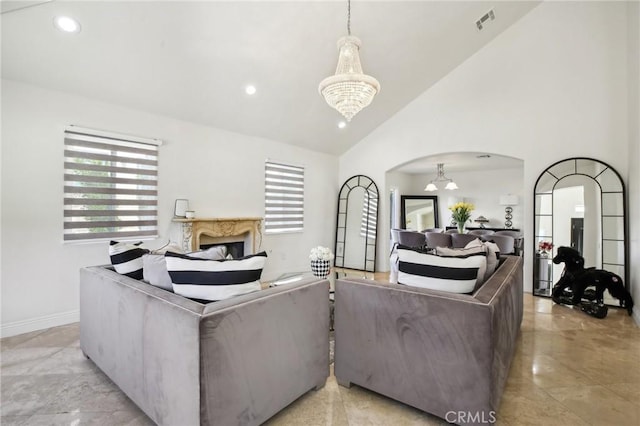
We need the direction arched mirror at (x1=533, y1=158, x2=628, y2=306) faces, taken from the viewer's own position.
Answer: facing the viewer

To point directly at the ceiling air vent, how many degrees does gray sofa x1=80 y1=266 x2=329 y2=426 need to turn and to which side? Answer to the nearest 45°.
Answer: approximately 45° to its right

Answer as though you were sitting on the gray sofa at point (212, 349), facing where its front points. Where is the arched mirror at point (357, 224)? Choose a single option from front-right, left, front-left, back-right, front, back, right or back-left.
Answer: front

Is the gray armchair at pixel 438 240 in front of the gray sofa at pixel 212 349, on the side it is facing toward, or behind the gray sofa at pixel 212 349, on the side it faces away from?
in front

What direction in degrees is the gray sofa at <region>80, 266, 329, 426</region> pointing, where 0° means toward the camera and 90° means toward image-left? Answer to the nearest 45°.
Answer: approximately 225°

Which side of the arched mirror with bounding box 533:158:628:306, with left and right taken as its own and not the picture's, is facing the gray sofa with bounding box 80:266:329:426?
front

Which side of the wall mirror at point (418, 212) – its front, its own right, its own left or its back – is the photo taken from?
front

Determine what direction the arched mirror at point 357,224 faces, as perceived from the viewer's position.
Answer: facing the viewer and to the left of the viewer

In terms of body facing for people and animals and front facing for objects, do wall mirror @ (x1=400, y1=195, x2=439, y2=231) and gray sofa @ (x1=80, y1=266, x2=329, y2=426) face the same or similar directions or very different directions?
very different directions

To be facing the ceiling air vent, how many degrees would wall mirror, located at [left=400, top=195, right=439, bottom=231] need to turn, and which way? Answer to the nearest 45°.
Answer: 0° — it already faces it

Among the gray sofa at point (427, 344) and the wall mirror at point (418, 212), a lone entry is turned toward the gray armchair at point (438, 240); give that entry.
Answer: the wall mirror

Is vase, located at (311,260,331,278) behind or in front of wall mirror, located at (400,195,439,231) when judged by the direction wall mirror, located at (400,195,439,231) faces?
in front
